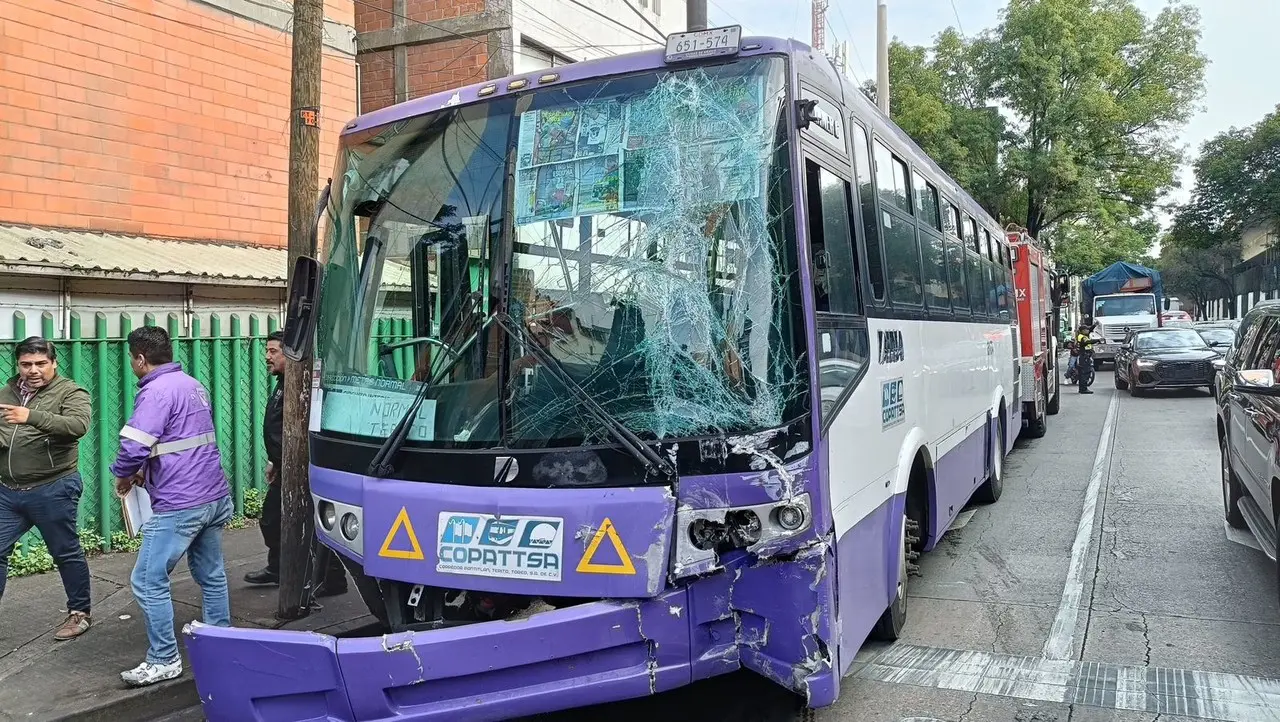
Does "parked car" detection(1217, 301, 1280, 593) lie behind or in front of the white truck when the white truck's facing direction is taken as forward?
in front

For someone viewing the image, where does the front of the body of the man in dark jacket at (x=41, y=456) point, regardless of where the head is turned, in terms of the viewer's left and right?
facing the viewer and to the left of the viewer

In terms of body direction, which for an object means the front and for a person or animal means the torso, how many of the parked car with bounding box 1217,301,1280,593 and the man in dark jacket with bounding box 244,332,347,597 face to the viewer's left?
1

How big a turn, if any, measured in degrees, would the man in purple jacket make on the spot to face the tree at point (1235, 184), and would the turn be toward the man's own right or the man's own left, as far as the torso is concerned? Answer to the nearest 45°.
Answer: approximately 90° to the man's own right

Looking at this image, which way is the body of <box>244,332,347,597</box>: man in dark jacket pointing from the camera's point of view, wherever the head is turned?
to the viewer's left

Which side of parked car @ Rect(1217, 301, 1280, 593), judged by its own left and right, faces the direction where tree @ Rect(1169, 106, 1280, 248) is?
back

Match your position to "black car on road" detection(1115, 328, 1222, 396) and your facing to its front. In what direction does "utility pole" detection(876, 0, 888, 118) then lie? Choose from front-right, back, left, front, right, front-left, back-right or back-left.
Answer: front-right

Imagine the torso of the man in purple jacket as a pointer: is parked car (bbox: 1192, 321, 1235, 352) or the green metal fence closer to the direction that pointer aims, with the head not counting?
the green metal fence

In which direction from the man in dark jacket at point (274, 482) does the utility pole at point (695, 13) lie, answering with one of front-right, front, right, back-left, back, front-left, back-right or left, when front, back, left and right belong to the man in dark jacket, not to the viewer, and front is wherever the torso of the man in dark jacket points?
back-right

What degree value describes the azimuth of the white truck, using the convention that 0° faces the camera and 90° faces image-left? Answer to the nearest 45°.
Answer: approximately 0°

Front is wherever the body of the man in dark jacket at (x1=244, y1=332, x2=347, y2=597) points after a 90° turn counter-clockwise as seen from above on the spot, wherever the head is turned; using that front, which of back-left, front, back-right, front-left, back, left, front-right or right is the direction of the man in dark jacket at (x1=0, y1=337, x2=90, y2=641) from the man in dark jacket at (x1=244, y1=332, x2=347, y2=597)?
front-right
